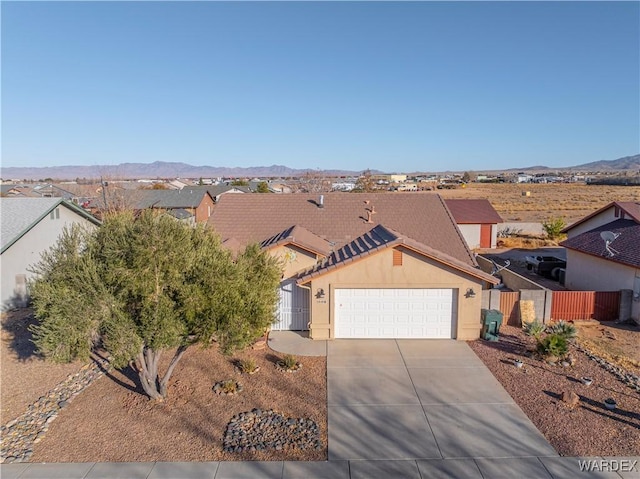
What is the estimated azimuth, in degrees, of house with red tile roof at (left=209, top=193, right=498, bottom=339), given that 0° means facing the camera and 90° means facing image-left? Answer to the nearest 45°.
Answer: approximately 0°

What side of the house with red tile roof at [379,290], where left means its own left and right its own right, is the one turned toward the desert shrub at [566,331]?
left

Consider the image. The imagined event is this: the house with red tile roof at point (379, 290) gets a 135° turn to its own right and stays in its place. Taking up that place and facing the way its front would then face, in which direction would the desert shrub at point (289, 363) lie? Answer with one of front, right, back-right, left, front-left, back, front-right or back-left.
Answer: left

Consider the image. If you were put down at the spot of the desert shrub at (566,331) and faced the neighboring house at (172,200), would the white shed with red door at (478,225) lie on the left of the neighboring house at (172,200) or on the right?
right

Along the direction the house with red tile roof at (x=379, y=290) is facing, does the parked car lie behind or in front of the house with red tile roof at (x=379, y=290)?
behind

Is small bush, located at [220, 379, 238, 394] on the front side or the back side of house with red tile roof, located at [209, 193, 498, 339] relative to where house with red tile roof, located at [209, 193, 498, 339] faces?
on the front side

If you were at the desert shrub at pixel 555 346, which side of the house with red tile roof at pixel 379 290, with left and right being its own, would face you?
left

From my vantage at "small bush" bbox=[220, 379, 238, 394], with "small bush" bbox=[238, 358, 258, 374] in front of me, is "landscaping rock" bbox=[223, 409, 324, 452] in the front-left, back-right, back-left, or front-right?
back-right

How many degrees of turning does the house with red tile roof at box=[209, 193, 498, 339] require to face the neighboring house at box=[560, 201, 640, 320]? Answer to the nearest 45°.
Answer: approximately 135° to its left

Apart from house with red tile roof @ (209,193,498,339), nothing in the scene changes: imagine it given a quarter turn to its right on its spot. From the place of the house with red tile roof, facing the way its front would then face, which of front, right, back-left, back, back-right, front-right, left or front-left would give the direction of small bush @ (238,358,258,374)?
front-left

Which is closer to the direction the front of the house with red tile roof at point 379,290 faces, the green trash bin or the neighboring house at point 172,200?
the green trash bin

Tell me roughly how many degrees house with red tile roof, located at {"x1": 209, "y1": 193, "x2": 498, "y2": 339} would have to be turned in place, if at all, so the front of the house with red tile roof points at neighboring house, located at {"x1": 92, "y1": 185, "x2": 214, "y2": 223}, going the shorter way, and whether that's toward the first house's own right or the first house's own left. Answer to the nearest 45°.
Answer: approximately 135° to the first house's own right
